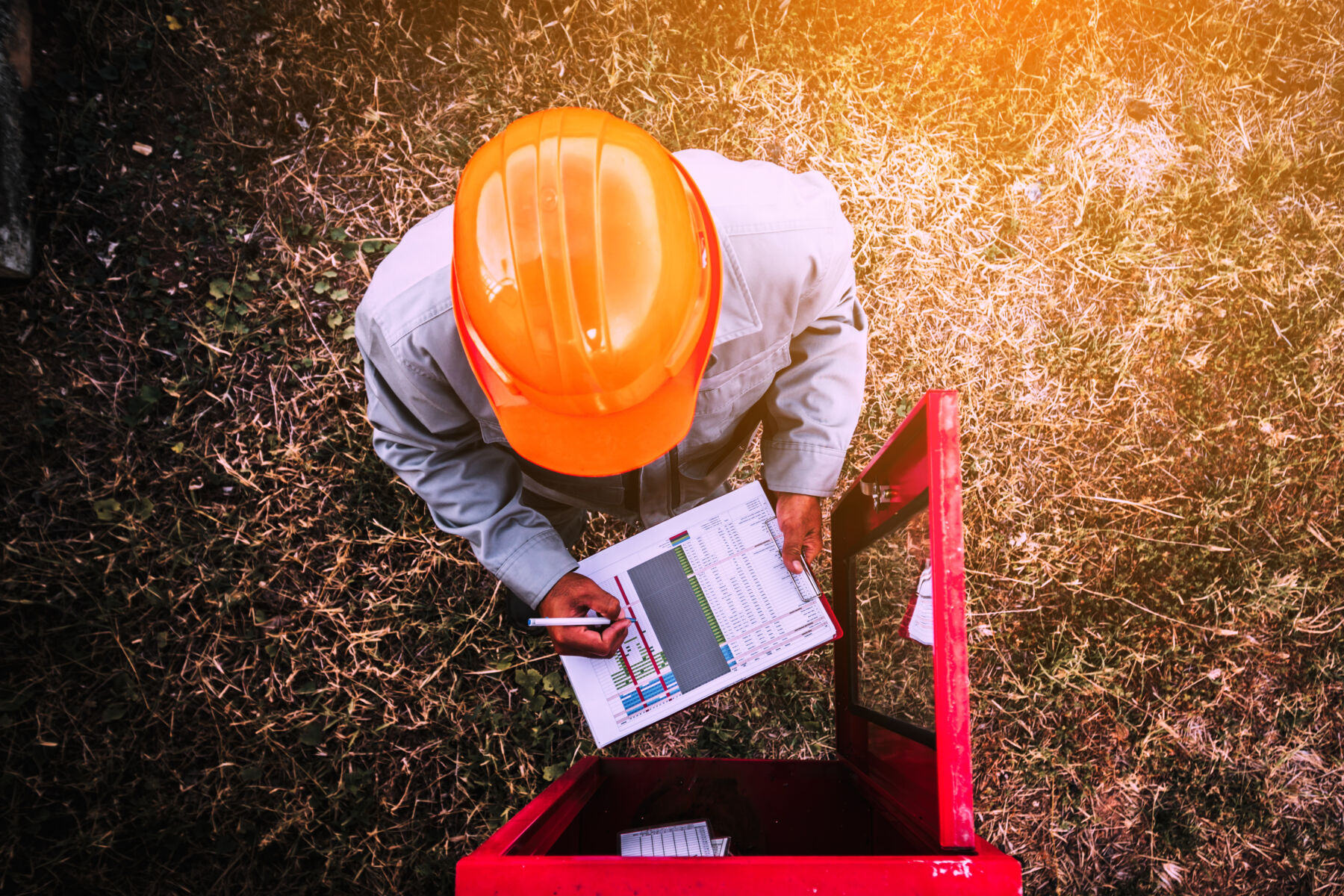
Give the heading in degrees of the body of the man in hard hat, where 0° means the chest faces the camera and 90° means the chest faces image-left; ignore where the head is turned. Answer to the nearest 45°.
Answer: approximately 0°
